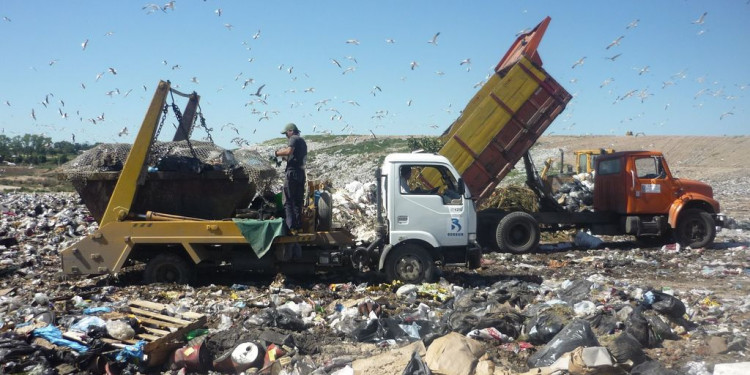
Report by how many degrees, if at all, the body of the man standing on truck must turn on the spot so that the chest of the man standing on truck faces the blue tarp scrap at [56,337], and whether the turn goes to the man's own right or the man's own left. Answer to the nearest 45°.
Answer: approximately 45° to the man's own left

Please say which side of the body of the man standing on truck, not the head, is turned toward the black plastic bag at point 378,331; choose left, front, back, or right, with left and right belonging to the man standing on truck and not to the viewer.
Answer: left

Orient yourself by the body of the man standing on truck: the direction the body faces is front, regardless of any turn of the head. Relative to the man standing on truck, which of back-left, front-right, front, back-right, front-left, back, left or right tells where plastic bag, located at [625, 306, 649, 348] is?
back-left

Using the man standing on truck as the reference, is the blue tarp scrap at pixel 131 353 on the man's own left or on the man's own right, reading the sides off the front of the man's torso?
on the man's own left

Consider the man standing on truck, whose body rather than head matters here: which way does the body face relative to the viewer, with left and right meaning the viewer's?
facing to the left of the viewer

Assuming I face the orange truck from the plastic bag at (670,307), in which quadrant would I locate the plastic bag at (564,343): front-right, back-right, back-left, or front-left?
back-left

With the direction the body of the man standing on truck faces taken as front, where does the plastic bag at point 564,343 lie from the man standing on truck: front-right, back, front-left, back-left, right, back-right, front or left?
back-left

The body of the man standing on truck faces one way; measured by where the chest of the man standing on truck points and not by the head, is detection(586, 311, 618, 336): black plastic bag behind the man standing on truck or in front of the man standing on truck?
behind

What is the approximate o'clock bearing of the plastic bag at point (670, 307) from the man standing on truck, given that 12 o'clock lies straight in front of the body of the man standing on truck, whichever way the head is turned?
The plastic bag is roughly at 7 o'clock from the man standing on truck.

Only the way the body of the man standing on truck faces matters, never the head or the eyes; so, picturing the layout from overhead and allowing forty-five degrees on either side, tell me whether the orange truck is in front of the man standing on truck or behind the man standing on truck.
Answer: behind
